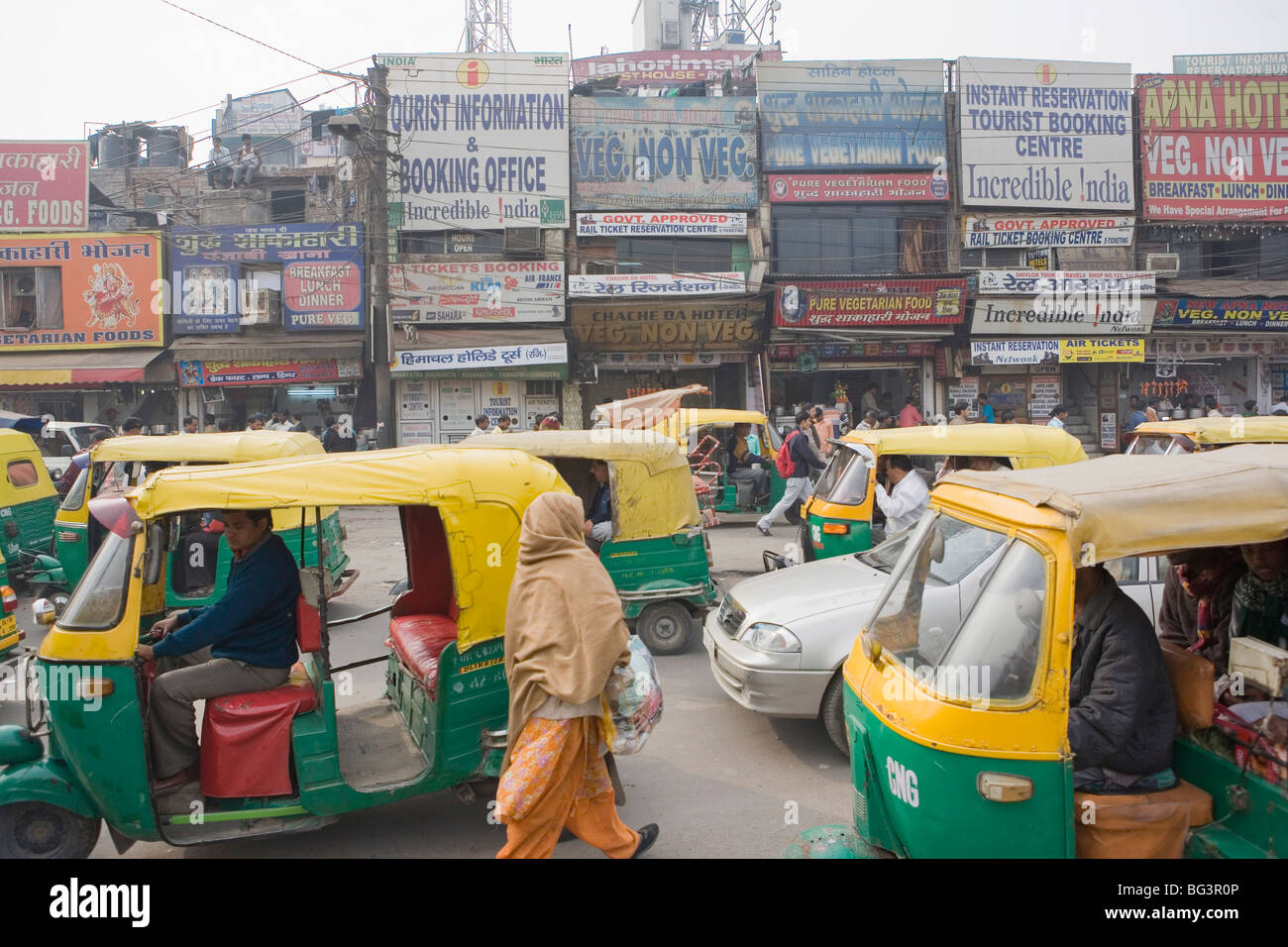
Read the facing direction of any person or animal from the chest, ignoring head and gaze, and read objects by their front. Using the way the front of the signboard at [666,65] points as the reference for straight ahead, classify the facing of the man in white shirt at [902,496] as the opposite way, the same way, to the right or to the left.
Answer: to the right

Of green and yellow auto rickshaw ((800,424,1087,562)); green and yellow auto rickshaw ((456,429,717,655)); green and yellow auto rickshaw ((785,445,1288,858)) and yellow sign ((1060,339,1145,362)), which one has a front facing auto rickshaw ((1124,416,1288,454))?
the yellow sign

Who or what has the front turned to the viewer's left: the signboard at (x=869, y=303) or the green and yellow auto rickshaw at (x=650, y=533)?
the green and yellow auto rickshaw

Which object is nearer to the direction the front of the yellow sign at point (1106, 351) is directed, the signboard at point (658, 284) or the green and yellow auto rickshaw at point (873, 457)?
the green and yellow auto rickshaw

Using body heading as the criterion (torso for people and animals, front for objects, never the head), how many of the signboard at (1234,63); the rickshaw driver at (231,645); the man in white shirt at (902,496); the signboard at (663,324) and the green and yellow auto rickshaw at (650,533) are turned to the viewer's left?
3

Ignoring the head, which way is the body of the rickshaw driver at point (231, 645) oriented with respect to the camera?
to the viewer's left

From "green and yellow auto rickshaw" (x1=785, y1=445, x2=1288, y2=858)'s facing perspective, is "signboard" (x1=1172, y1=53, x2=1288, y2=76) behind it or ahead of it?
behind

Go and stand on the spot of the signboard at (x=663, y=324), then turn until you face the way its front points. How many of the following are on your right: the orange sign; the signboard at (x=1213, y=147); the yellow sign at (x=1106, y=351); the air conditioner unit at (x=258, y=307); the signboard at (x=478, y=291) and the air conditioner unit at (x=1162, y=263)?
3
